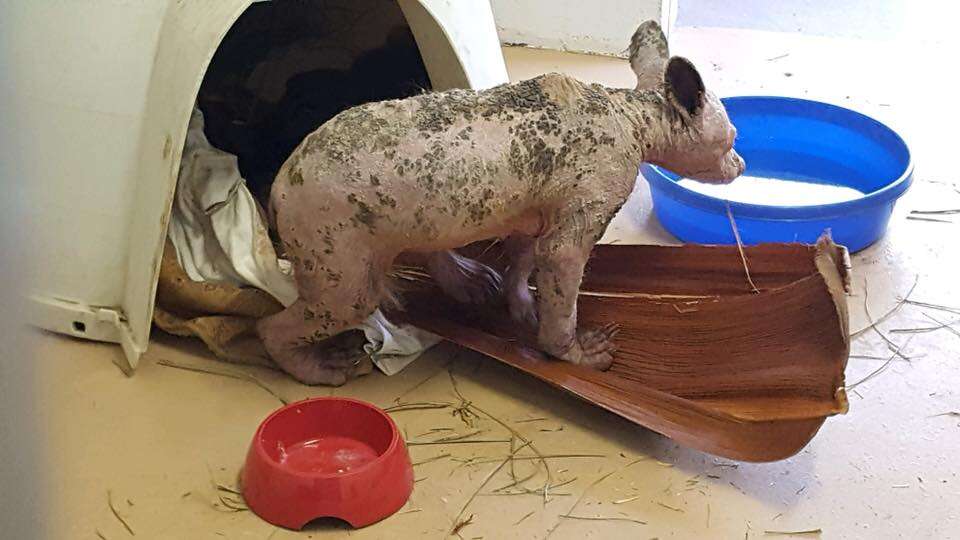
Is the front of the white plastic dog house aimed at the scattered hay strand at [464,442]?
yes

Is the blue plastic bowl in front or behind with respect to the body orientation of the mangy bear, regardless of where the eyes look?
in front

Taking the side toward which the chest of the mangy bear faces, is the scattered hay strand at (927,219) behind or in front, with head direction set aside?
in front

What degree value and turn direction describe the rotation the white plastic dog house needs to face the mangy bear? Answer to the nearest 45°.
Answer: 0° — it already faces it

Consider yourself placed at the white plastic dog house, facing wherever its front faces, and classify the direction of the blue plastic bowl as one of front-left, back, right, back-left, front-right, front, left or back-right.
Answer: front-left

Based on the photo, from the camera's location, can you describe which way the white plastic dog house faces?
facing the viewer and to the right of the viewer

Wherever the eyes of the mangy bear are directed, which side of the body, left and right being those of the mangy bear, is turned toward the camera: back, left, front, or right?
right

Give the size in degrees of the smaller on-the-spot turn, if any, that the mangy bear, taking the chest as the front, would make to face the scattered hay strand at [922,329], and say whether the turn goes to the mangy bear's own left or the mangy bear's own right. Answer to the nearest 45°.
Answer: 0° — it already faces it

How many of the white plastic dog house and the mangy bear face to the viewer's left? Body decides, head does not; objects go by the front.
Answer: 0

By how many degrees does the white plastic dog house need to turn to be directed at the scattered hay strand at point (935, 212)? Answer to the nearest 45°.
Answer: approximately 45° to its left
